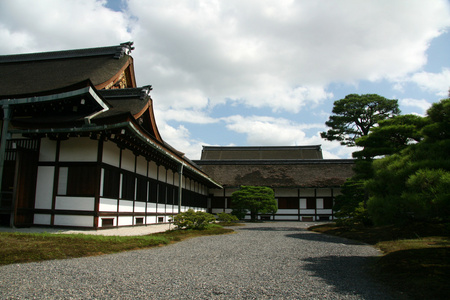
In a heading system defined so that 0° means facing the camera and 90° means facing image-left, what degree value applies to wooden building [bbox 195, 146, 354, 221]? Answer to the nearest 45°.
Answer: approximately 0°

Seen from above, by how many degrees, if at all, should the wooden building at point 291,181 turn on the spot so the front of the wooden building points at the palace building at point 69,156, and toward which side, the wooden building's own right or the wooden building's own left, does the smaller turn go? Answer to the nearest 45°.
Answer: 0° — it already faces it

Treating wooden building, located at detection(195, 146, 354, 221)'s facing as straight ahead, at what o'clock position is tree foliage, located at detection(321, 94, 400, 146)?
The tree foliage is roughly at 10 o'clock from the wooden building.
